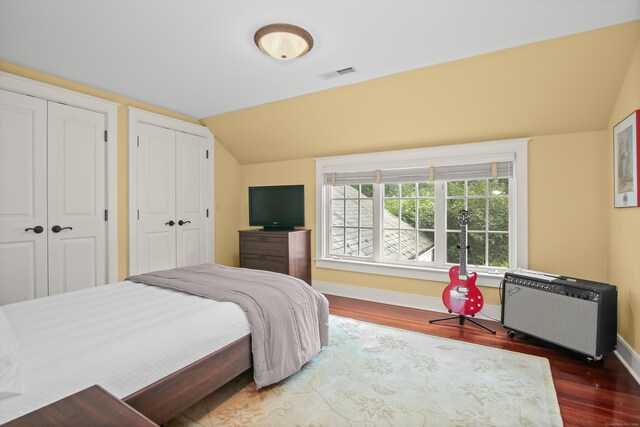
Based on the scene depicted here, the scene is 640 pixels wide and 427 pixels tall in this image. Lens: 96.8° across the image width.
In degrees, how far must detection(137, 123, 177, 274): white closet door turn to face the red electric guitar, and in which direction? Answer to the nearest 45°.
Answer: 0° — it already faces it

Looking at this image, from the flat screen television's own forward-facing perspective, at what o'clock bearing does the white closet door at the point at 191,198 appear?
The white closet door is roughly at 3 o'clock from the flat screen television.

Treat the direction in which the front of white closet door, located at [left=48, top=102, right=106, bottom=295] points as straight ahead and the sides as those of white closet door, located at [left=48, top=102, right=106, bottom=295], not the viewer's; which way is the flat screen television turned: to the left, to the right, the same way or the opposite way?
to the right

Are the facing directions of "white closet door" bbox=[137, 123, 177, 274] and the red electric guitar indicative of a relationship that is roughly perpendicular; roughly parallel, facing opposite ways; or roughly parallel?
roughly perpendicular

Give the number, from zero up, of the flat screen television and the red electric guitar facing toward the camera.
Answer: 2

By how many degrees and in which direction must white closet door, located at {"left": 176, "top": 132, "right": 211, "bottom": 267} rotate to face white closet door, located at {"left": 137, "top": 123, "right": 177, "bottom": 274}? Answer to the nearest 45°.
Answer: approximately 90° to its right

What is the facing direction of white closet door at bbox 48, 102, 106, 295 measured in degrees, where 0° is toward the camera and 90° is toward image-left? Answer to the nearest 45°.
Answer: approximately 315°

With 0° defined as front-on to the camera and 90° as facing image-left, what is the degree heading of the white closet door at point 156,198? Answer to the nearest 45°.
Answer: approximately 315°

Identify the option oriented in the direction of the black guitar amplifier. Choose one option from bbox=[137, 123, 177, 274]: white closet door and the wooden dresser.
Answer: the white closet door

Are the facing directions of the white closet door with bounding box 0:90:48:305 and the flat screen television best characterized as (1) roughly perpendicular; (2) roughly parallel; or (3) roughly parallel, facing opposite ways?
roughly perpendicular

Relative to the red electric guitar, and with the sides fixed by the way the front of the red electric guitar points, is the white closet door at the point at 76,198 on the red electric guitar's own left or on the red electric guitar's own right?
on the red electric guitar's own right
